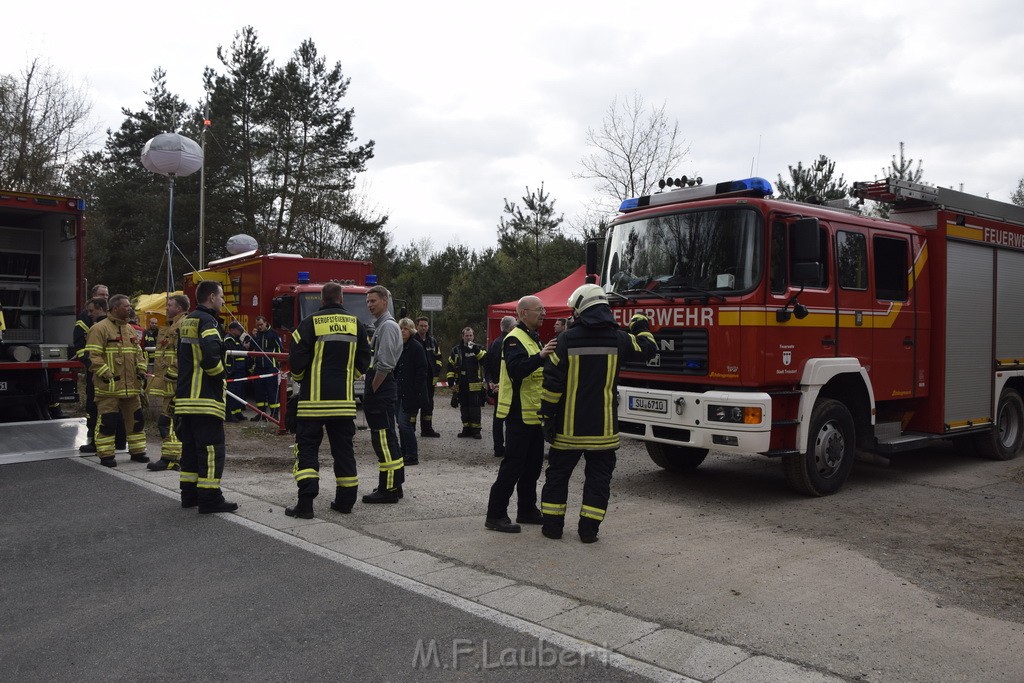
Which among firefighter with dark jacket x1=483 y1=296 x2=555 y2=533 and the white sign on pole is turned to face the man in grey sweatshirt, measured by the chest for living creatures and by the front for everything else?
the white sign on pole

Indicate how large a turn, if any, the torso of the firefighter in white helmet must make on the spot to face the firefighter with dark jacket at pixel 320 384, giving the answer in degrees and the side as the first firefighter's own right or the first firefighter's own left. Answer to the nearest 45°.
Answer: approximately 90° to the first firefighter's own left

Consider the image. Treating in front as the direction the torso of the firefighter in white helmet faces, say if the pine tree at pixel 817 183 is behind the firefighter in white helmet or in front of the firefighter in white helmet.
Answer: in front

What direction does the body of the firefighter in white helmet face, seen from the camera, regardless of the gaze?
away from the camera

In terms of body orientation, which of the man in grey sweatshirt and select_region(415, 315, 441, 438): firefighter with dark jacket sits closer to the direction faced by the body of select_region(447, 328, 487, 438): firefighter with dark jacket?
the man in grey sweatshirt

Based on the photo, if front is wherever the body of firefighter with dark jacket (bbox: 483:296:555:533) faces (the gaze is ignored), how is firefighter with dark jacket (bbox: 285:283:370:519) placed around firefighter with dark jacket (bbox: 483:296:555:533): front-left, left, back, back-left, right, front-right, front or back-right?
back

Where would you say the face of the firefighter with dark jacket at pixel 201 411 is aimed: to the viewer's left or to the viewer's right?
to the viewer's right

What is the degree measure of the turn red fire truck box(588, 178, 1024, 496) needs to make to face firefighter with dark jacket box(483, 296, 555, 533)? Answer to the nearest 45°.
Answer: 0° — it already faces them
